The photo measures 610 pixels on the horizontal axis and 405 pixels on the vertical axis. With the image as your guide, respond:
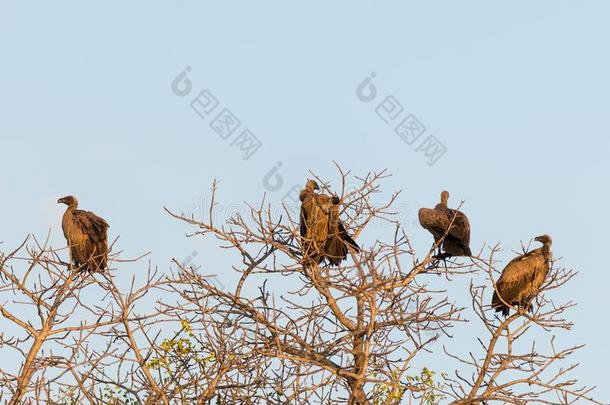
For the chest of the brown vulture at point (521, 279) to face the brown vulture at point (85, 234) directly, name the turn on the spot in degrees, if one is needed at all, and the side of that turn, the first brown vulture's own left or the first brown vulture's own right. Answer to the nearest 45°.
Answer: approximately 180°

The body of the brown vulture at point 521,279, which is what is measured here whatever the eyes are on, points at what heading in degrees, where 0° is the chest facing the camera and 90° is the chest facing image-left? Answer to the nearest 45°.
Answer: approximately 270°
